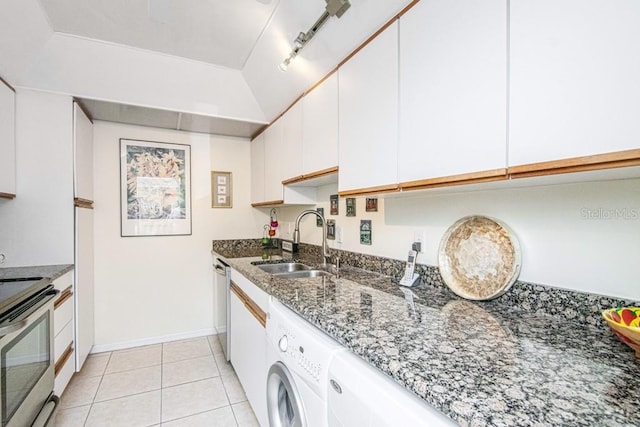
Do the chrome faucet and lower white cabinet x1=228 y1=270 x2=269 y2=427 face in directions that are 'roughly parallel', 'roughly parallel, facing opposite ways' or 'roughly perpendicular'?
roughly parallel

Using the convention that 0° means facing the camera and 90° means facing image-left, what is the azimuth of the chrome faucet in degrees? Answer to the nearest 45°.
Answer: approximately 90°

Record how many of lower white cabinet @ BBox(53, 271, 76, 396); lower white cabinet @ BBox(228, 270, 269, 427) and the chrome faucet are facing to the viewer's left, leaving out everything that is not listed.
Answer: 2

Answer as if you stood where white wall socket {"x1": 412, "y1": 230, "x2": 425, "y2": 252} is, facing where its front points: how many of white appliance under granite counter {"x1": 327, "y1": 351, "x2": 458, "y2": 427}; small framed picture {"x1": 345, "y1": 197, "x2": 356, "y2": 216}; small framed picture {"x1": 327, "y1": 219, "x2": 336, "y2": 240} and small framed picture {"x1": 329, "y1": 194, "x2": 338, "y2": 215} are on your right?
3

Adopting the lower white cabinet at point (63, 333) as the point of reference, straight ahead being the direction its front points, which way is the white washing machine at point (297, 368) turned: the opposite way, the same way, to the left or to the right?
the opposite way

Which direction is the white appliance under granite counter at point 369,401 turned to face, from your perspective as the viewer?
facing the viewer and to the left of the viewer

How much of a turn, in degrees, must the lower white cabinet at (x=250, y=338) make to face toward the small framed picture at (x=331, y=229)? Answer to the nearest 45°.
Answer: approximately 135° to its right

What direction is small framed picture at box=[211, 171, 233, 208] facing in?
toward the camera

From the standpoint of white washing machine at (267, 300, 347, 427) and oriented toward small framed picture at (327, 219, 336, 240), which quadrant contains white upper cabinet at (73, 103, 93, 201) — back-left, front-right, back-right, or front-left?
front-left

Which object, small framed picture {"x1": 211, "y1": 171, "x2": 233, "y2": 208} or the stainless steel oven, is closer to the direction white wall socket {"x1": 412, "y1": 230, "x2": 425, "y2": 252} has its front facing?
the stainless steel oven

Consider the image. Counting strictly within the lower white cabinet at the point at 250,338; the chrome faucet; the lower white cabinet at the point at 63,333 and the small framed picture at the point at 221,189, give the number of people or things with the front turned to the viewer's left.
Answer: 2

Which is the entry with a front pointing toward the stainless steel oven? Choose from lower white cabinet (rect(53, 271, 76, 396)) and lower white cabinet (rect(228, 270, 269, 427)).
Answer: lower white cabinet (rect(228, 270, 269, 427))

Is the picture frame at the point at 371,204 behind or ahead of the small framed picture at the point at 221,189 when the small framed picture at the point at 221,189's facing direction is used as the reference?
ahead

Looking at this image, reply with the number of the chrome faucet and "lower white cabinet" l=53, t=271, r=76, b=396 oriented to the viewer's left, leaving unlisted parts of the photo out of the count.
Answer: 1

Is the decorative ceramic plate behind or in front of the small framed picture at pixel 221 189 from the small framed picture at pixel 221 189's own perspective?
in front

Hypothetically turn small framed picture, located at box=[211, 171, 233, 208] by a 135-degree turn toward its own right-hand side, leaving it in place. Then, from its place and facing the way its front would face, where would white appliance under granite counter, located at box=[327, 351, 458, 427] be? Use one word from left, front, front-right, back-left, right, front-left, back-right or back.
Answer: back-left

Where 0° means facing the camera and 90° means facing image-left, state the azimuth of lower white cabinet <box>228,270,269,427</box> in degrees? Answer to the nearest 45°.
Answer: approximately 90°
